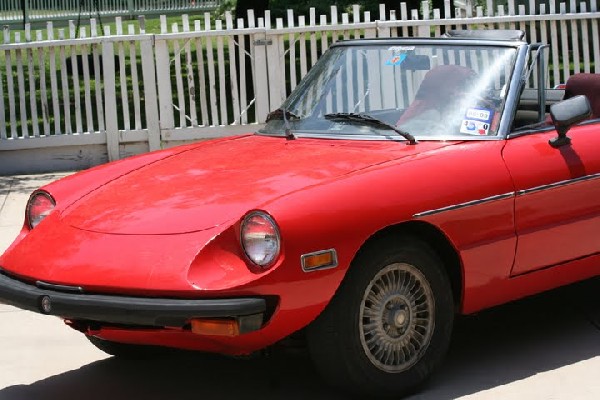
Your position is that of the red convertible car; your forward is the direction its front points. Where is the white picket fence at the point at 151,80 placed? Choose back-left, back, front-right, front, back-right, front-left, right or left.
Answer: back-right

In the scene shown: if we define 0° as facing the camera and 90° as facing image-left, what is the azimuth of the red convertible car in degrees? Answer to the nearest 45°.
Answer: approximately 45°
